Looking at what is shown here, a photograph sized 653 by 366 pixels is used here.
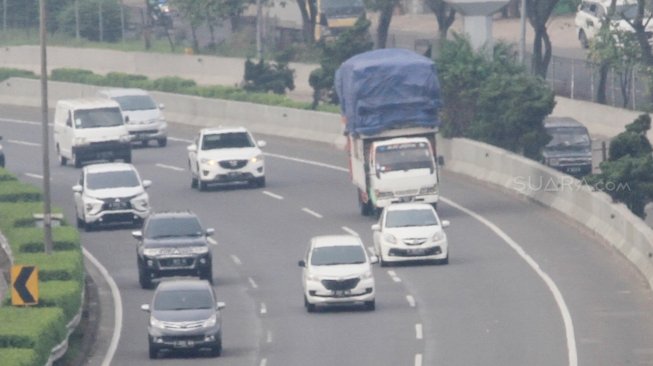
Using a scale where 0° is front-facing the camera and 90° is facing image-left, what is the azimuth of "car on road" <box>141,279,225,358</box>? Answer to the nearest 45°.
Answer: approximately 0°

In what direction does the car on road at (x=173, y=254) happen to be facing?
toward the camera

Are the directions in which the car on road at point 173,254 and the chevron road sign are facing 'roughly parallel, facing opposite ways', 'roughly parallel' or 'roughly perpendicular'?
roughly parallel

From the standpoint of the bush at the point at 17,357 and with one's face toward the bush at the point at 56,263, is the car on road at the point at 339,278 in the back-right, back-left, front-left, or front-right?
front-right

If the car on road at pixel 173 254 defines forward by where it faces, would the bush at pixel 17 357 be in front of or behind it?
in front

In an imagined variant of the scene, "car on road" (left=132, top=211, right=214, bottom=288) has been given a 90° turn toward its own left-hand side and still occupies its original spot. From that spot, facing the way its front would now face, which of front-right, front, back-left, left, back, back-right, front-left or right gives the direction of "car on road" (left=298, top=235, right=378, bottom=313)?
front-right

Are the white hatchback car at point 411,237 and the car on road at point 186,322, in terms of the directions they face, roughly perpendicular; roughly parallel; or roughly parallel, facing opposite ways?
roughly parallel

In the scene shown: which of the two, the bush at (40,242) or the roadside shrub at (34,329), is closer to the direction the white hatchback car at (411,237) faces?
the roadside shrub

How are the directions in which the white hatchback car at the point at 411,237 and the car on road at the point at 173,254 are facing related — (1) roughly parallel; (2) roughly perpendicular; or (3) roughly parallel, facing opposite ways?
roughly parallel

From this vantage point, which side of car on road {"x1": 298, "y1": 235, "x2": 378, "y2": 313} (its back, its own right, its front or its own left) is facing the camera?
front

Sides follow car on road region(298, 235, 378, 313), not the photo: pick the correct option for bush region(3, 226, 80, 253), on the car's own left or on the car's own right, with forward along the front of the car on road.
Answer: on the car's own right

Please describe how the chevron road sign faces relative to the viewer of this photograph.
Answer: facing the viewer

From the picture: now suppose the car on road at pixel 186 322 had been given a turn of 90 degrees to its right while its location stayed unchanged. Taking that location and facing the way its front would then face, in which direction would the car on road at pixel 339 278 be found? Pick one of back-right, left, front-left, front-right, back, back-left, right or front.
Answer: back-right

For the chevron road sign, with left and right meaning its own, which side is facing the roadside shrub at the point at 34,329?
front

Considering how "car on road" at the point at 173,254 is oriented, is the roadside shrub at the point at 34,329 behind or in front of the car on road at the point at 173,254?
in front
